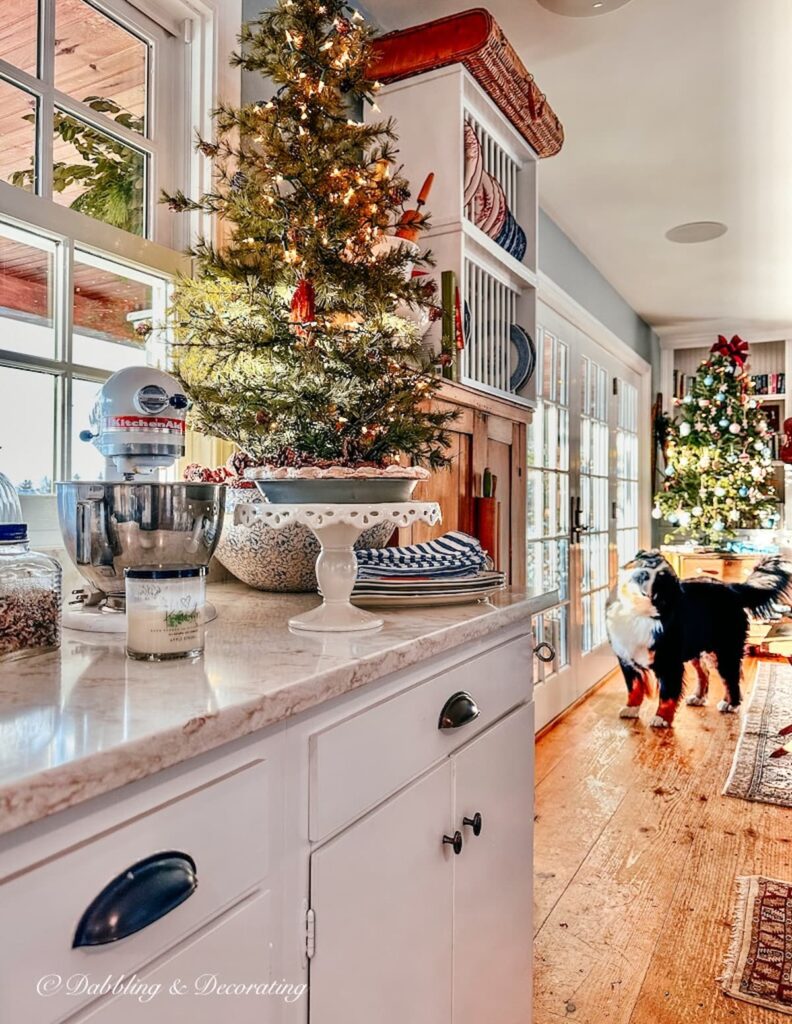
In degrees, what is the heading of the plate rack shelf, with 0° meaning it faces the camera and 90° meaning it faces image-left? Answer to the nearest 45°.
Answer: approximately 315°

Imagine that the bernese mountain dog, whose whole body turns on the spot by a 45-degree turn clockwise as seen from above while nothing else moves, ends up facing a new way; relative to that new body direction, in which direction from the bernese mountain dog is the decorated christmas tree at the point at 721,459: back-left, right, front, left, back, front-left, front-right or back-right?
right

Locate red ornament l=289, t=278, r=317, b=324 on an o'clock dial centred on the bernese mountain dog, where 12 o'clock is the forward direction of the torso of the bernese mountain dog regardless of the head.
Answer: The red ornament is roughly at 11 o'clock from the bernese mountain dog.

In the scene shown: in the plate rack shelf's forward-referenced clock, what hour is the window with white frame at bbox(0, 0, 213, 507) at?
The window with white frame is roughly at 3 o'clock from the plate rack shelf.

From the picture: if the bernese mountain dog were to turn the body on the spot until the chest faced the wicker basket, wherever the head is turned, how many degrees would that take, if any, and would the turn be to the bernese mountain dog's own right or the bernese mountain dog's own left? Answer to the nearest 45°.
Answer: approximately 45° to the bernese mountain dog's own left

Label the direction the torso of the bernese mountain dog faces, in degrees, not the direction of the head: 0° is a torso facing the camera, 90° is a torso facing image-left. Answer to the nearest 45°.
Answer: approximately 45°

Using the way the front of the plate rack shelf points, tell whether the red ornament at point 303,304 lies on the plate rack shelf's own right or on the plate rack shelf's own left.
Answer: on the plate rack shelf's own right
